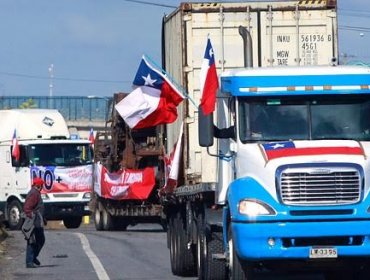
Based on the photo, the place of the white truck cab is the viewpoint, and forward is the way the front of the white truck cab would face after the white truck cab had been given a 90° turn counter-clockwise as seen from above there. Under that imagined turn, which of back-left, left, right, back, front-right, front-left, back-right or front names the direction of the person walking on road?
back-right

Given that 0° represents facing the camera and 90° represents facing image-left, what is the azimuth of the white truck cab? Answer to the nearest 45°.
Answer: approximately 315°
